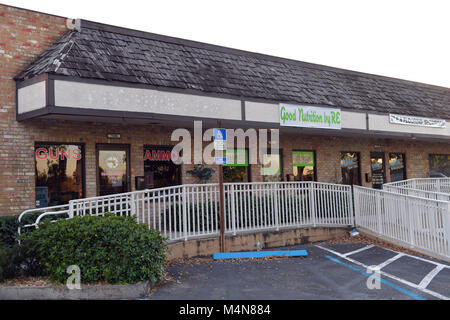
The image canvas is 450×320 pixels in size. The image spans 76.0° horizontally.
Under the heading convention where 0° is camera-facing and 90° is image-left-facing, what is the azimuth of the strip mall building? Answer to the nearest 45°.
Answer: approximately 315°

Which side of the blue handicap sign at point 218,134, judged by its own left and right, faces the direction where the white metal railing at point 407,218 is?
left

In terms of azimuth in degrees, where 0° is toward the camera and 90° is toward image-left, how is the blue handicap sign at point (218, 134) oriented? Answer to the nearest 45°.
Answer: approximately 0°
